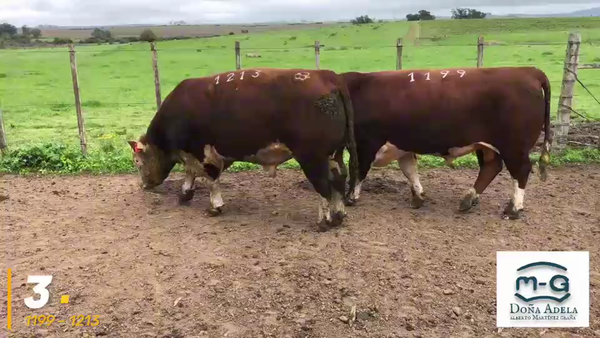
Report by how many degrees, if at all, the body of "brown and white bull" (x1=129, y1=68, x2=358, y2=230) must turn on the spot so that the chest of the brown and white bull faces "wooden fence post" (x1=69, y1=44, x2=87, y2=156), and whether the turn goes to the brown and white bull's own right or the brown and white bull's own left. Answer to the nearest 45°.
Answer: approximately 45° to the brown and white bull's own right

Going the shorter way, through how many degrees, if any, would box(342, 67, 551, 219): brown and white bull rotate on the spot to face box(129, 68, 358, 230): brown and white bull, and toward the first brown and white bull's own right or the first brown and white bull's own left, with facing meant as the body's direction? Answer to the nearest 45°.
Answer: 0° — it already faces it

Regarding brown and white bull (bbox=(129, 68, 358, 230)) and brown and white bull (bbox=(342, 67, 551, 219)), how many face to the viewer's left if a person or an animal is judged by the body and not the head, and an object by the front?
2

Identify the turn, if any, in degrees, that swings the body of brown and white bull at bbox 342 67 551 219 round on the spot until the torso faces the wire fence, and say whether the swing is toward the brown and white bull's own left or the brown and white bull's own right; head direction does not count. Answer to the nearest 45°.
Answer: approximately 45° to the brown and white bull's own right

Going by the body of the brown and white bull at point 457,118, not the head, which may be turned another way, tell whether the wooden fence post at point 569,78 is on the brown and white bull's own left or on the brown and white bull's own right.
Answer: on the brown and white bull's own right

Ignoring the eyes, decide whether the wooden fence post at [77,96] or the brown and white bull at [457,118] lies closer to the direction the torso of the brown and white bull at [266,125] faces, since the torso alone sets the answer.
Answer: the wooden fence post

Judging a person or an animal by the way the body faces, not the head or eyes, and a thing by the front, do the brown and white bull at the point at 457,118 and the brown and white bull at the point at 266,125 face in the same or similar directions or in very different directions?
same or similar directions

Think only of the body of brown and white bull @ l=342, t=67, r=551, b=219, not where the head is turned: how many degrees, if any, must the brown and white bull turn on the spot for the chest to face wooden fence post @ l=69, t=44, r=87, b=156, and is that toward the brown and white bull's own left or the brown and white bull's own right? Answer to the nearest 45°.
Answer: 0° — it already faces it

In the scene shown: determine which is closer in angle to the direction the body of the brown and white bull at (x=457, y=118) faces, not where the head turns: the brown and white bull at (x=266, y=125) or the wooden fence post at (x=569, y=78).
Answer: the brown and white bull

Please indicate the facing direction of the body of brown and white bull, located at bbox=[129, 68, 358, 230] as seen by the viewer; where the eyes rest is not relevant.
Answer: to the viewer's left

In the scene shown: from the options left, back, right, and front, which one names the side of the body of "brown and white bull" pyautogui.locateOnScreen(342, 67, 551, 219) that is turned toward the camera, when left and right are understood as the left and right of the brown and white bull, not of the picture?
left

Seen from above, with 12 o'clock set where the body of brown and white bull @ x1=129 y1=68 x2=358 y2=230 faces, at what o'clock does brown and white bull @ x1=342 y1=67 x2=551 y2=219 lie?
brown and white bull @ x1=342 y1=67 x2=551 y2=219 is roughly at 6 o'clock from brown and white bull @ x1=129 y1=68 x2=358 y2=230.

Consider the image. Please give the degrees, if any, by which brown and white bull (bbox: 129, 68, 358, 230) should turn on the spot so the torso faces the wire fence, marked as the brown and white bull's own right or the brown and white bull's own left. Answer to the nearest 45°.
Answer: approximately 90° to the brown and white bull's own right
